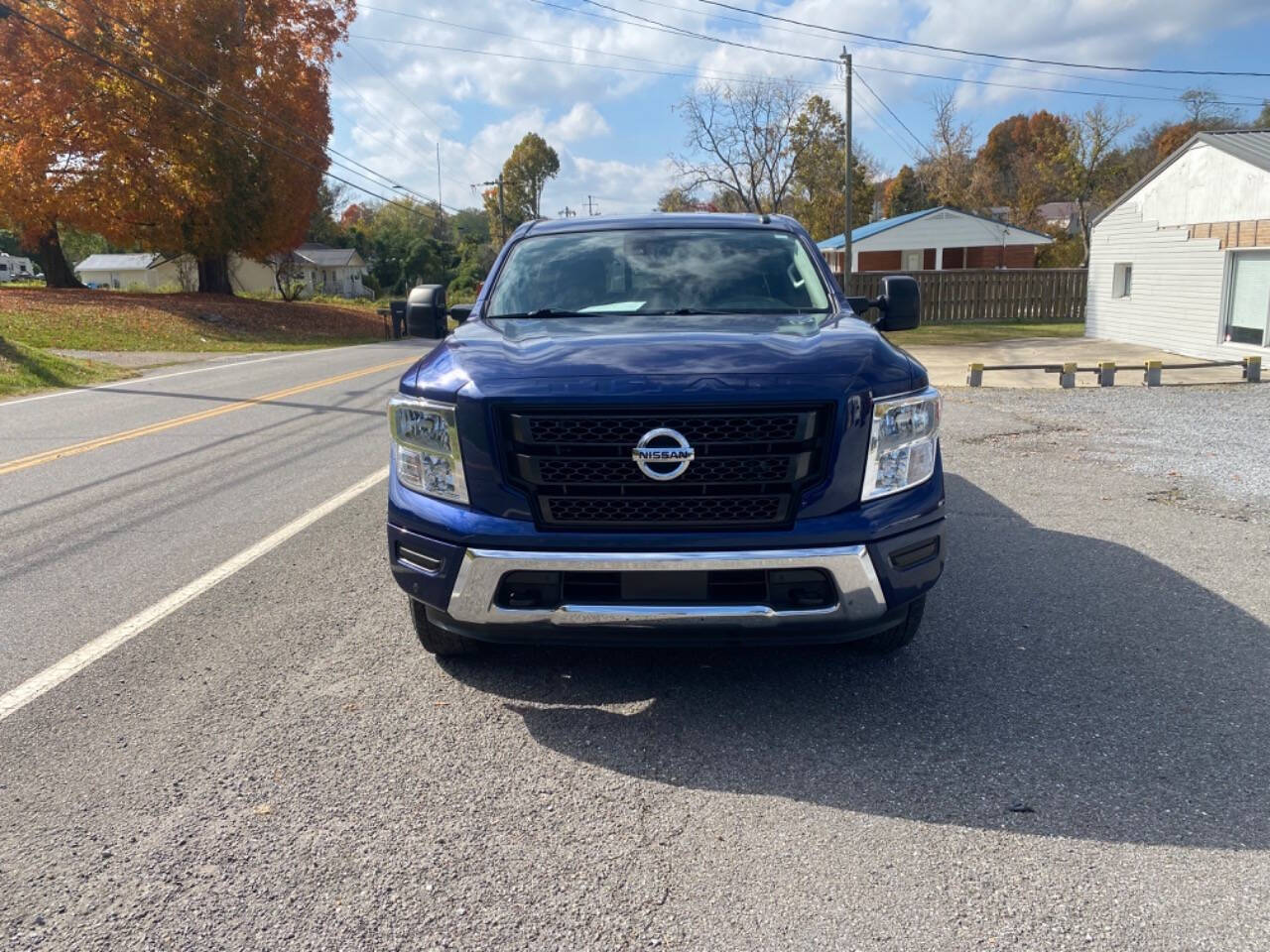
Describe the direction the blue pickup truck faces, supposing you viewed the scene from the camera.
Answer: facing the viewer

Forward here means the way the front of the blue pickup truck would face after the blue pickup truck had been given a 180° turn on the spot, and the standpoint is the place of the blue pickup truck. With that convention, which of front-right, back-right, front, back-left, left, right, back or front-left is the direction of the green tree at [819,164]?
front

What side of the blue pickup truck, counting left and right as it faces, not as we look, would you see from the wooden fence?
back

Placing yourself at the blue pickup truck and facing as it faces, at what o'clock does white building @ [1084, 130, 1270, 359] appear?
The white building is roughly at 7 o'clock from the blue pickup truck.

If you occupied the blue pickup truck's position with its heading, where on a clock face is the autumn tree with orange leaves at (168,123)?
The autumn tree with orange leaves is roughly at 5 o'clock from the blue pickup truck.

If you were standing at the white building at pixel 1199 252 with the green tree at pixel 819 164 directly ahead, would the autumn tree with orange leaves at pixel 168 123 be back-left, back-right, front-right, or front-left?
front-left

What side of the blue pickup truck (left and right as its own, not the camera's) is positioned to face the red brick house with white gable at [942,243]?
back

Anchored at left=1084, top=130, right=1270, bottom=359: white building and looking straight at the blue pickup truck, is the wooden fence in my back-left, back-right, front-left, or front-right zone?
back-right

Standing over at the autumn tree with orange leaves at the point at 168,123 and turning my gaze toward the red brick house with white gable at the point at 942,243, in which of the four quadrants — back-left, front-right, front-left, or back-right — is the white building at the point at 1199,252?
front-right

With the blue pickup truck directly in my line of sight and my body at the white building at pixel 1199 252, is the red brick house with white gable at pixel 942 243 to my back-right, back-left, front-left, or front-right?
back-right

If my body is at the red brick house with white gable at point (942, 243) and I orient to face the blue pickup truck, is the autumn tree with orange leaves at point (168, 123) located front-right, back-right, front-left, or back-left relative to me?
front-right
